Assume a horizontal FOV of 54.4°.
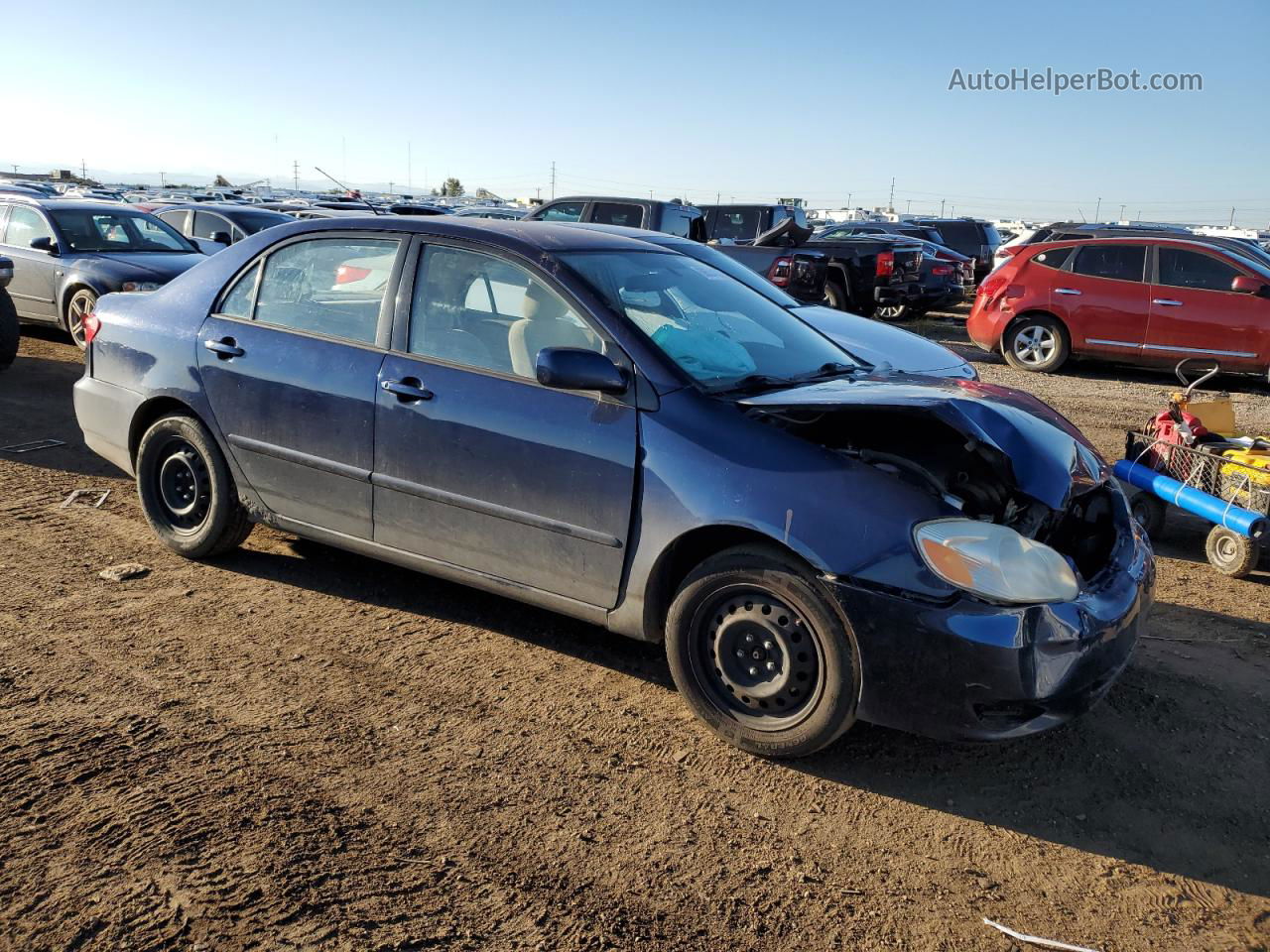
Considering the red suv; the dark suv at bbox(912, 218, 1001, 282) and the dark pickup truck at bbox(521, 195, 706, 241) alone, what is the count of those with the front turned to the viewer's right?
1

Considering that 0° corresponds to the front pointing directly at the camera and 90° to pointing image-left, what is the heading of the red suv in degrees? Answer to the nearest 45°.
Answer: approximately 270°

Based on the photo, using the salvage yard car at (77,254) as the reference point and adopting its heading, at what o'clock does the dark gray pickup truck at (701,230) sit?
The dark gray pickup truck is roughly at 10 o'clock from the salvage yard car.

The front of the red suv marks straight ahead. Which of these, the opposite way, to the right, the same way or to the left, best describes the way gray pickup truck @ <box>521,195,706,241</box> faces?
the opposite way

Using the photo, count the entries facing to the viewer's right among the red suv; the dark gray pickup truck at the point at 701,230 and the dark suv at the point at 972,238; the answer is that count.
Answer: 1

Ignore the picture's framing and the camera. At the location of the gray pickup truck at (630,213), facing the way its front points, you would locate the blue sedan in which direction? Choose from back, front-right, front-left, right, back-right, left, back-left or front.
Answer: back-left

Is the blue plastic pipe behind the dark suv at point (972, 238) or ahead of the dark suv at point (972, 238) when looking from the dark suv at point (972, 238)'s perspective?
behind

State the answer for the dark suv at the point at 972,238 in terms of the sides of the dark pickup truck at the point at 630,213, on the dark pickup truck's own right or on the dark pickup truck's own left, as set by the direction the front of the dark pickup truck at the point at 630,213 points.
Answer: on the dark pickup truck's own right

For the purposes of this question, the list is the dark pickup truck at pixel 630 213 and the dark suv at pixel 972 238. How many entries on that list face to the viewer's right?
0

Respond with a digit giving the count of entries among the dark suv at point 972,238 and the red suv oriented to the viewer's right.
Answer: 1

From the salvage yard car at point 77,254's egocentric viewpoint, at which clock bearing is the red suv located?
The red suv is roughly at 11 o'clock from the salvage yard car.

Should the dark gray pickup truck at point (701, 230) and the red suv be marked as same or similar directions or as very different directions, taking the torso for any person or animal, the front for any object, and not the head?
very different directions

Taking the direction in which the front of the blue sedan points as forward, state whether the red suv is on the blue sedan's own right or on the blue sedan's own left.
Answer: on the blue sedan's own left

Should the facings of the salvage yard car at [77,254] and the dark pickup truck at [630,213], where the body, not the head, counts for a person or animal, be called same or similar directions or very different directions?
very different directions

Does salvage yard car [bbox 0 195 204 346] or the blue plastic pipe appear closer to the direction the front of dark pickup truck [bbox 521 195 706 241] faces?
the salvage yard car

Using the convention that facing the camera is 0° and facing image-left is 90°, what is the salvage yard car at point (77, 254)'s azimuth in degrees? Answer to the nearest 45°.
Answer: approximately 315°
